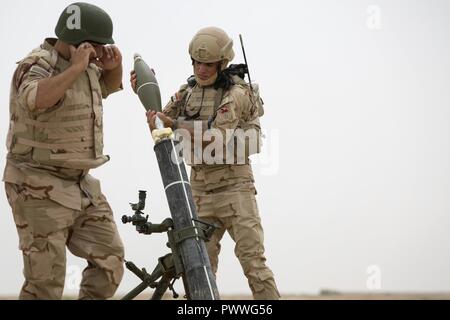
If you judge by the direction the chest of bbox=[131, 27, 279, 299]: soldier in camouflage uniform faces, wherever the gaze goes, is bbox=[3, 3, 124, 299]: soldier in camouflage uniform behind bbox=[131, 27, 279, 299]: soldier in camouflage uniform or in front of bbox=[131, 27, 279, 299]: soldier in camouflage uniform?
in front

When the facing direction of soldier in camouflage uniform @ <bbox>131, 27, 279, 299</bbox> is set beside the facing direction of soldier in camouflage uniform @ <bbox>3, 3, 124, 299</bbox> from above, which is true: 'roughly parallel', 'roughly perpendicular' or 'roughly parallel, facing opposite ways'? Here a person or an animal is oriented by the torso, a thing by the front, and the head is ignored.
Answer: roughly perpendicular

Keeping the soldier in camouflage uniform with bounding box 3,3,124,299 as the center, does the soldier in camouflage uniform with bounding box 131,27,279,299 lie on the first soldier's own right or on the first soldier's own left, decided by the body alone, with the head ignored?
on the first soldier's own left

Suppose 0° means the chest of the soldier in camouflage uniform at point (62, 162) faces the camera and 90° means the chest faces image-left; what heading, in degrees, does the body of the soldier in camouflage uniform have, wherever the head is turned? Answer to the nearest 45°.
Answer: approximately 315°

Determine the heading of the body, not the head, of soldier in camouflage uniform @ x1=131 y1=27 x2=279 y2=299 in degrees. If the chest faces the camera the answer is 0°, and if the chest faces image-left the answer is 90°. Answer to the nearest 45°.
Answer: approximately 45°
